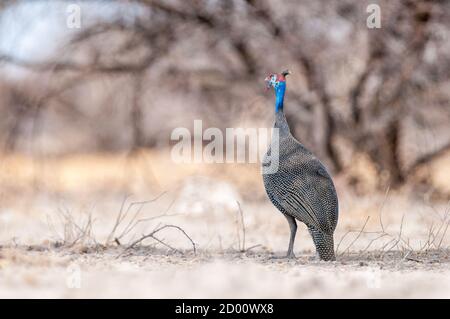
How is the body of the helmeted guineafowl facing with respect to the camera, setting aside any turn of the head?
to the viewer's left
